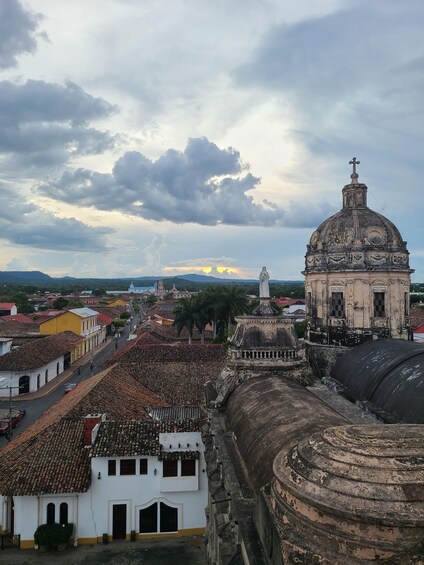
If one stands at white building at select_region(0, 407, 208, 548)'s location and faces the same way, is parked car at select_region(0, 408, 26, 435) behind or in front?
behind

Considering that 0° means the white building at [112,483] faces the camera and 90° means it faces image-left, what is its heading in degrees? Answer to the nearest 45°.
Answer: approximately 0°

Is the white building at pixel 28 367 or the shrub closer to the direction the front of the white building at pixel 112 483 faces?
the shrub

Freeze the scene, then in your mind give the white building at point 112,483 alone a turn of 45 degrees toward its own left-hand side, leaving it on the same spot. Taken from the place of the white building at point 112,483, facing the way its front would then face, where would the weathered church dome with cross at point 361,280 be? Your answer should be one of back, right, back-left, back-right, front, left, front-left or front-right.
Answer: front-left

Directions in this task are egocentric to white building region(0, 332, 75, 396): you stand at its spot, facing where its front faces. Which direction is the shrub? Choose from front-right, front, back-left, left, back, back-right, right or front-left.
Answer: front-right

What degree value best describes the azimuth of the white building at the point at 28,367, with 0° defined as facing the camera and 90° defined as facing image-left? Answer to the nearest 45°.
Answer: approximately 315°

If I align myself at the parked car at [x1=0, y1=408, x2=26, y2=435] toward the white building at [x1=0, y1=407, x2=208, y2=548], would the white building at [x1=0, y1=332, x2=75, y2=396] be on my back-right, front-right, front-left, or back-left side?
back-left
